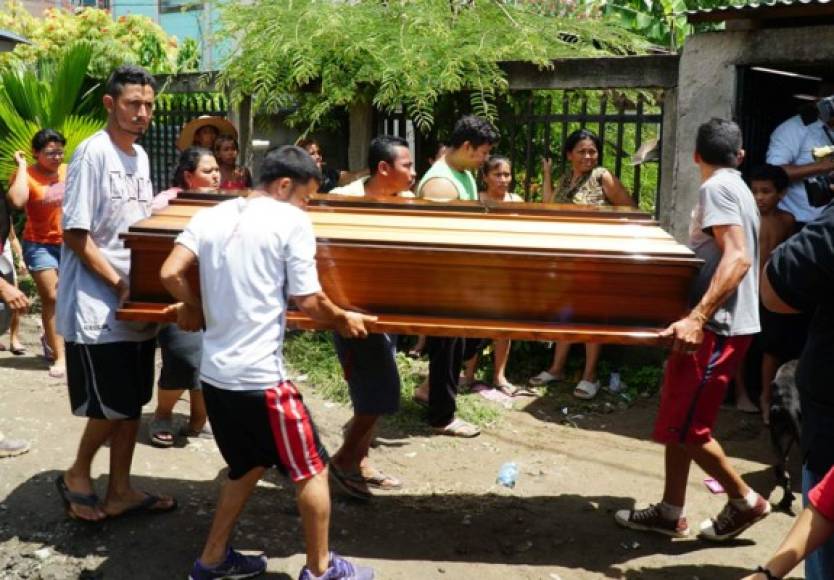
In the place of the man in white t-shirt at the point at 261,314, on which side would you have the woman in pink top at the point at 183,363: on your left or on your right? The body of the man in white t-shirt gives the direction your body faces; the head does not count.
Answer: on your left

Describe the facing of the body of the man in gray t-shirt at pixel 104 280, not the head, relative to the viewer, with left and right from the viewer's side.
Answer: facing the viewer and to the right of the viewer

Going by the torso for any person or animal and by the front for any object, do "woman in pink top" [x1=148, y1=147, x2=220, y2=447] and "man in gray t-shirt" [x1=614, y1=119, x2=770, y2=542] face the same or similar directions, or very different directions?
very different directions

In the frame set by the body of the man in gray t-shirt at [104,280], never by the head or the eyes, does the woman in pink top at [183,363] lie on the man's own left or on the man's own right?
on the man's own left

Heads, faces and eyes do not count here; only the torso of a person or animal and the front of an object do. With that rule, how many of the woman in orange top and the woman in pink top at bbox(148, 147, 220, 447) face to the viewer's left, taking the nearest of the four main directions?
0

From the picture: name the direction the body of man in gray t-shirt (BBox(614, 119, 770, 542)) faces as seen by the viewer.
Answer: to the viewer's left
